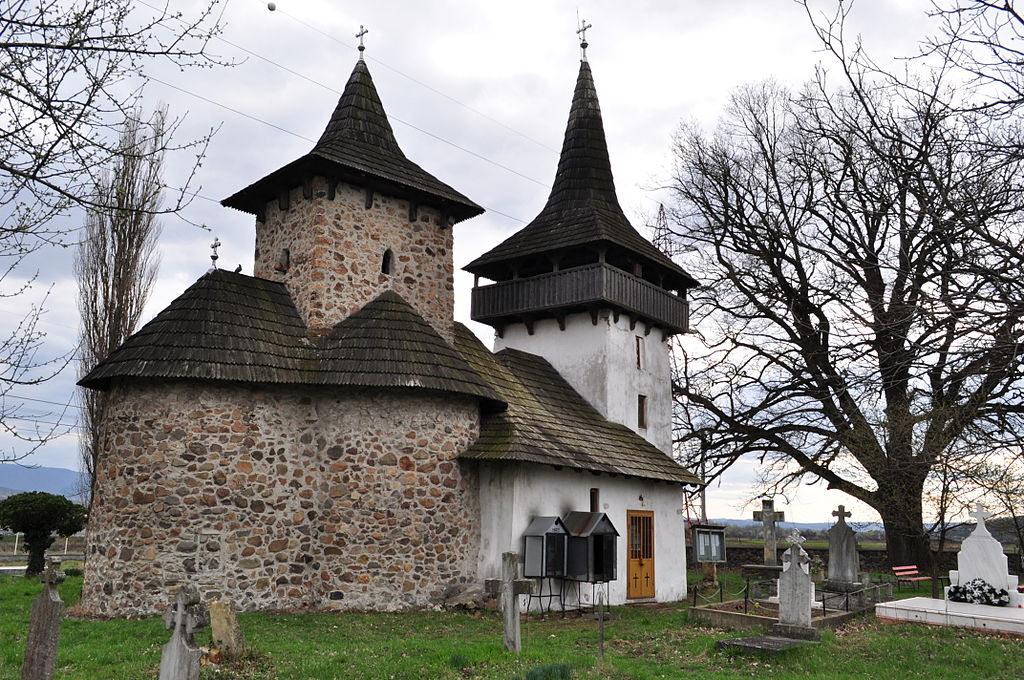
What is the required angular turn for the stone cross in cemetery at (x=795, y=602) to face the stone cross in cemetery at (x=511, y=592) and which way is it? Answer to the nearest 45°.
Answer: approximately 45° to its right

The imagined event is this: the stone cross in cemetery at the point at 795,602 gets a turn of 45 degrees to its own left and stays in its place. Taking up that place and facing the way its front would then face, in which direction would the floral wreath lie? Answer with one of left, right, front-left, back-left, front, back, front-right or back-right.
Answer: left

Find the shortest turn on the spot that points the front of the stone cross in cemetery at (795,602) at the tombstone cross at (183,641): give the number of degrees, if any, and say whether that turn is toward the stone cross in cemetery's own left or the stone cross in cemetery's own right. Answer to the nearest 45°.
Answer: approximately 45° to the stone cross in cemetery's own right

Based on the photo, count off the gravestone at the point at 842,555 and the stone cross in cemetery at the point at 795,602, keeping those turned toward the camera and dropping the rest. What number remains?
2

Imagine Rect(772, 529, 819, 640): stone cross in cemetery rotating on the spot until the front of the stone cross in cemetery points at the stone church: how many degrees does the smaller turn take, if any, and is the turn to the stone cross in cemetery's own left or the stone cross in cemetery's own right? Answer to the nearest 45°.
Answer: approximately 90° to the stone cross in cemetery's own right

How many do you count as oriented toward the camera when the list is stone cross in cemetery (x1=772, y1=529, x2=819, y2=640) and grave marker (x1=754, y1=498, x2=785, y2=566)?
2
